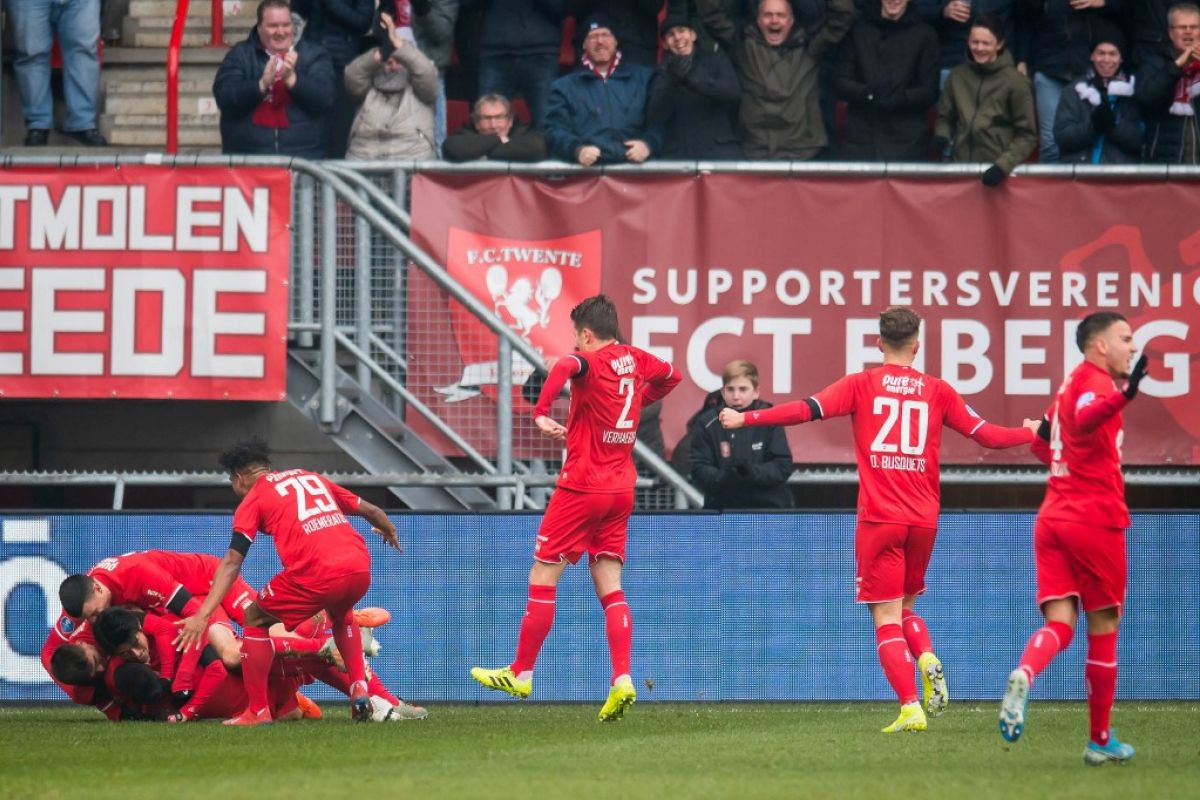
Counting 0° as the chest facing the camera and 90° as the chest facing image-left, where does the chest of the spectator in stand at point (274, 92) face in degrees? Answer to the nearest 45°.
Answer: approximately 0°

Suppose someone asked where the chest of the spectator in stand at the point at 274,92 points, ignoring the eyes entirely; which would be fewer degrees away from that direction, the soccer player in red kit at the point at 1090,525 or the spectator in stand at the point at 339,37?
the soccer player in red kit

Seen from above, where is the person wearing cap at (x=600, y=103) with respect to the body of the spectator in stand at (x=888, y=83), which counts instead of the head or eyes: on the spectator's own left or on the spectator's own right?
on the spectator's own right

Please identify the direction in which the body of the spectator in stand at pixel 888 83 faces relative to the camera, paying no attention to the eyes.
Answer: toward the camera

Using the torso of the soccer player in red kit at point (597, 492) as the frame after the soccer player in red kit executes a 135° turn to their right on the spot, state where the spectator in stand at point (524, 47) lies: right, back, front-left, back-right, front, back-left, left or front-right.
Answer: left

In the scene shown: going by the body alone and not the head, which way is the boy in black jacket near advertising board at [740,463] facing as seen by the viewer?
toward the camera

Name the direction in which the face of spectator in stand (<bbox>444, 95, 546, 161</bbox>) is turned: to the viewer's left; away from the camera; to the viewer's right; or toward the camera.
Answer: toward the camera

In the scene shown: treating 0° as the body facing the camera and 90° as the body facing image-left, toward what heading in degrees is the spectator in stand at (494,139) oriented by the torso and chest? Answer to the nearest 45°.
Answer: approximately 0°

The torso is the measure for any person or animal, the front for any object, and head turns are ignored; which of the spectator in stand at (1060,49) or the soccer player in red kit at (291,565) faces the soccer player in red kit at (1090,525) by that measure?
the spectator in stand

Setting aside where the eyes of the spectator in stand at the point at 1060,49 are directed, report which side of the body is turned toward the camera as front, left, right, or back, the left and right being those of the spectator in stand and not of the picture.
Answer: front

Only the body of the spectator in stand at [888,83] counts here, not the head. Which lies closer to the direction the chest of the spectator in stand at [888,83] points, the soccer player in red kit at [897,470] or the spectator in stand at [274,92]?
the soccer player in red kit

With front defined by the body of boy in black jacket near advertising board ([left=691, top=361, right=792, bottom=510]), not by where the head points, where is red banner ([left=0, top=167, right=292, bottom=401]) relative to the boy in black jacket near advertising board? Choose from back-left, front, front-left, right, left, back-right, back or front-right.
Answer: right

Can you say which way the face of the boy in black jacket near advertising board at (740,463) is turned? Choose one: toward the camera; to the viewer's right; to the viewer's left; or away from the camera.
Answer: toward the camera

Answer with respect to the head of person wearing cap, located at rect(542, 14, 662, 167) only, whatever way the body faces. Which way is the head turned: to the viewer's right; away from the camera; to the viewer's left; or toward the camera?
toward the camera

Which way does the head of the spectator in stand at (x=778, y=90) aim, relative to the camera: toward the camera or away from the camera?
toward the camera
